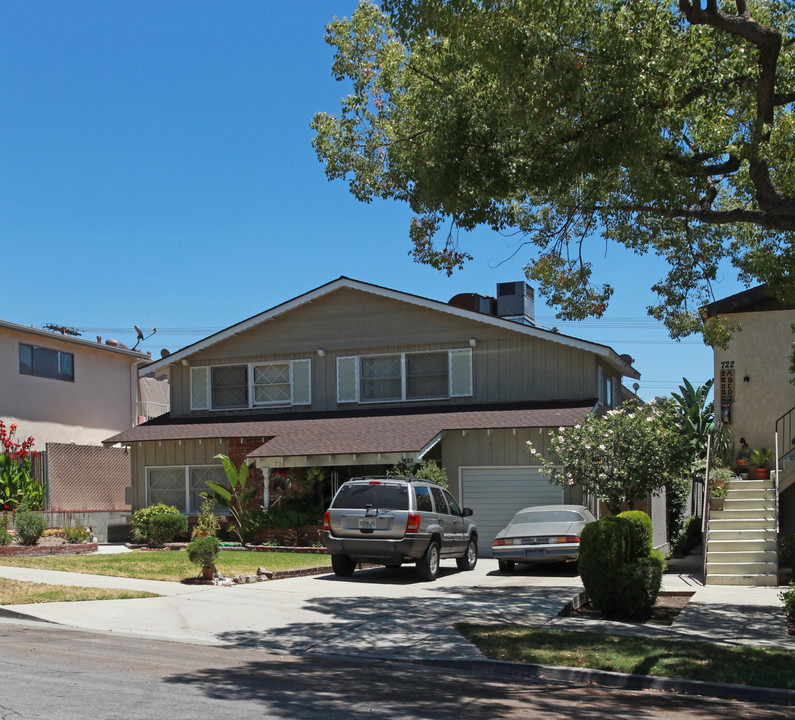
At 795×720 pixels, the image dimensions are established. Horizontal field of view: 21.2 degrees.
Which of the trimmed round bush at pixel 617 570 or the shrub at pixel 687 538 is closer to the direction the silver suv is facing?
the shrub

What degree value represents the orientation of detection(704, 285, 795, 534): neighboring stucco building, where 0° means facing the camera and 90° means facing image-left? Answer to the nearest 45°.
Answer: approximately 0°

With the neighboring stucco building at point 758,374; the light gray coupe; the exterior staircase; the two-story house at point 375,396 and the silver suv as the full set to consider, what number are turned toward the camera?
3

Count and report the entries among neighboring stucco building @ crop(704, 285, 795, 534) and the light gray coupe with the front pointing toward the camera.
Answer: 1

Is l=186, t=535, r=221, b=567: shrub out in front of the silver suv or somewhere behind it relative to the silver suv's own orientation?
behind

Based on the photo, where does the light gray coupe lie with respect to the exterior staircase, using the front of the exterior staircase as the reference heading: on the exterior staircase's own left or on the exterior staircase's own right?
on the exterior staircase's own right

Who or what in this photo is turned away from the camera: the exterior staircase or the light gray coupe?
the light gray coupe

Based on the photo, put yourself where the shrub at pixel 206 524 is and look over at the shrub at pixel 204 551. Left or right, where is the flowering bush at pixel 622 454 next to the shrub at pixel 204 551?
left

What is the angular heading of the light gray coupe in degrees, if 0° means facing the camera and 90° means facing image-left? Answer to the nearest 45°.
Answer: approximately 180°

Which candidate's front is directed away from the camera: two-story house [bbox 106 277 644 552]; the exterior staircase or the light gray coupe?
the light gray coupe
